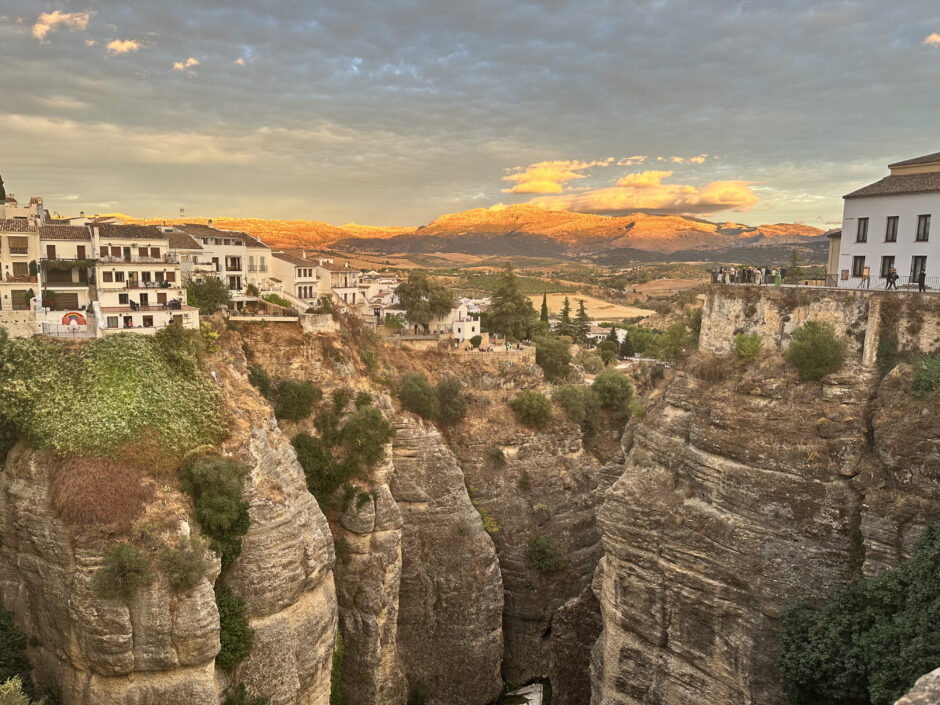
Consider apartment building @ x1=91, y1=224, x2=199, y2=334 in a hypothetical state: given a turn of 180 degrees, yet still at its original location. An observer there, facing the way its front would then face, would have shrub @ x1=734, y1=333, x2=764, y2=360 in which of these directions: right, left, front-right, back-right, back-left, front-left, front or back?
back-right

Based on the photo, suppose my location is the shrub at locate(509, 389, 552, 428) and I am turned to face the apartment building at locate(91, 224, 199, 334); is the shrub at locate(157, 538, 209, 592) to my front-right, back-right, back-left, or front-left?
front-left

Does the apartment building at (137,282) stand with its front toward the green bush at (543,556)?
no

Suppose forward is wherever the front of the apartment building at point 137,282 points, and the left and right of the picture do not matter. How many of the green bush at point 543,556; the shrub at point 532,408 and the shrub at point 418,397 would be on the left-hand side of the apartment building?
3

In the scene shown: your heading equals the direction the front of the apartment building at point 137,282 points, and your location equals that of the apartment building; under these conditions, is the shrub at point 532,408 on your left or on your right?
on your left

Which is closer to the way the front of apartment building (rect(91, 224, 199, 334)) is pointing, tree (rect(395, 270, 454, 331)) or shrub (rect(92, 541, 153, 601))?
the shrub

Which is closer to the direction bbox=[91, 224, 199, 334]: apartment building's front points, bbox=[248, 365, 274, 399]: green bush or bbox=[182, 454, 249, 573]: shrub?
the shrub

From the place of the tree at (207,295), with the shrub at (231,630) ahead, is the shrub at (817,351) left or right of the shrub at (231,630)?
left

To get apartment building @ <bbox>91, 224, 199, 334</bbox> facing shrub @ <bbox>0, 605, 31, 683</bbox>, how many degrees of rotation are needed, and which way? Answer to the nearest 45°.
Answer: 0° — it already faces it

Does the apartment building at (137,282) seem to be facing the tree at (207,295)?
no

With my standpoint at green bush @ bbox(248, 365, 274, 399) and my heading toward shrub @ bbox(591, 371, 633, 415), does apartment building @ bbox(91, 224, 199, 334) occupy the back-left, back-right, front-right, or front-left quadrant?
back-left

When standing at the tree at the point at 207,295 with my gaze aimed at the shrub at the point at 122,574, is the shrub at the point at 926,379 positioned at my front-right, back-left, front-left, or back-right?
front-left

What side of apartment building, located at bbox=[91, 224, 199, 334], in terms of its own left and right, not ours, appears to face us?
front

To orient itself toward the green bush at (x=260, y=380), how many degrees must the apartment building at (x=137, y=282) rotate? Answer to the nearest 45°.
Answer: approximately 45° to its left

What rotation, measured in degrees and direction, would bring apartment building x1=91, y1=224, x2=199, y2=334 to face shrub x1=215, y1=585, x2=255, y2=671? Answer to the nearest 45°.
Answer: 0° — it already faces it

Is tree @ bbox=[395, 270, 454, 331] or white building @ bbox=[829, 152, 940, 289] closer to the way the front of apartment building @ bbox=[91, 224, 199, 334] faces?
the white building

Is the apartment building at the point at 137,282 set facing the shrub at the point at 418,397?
no
